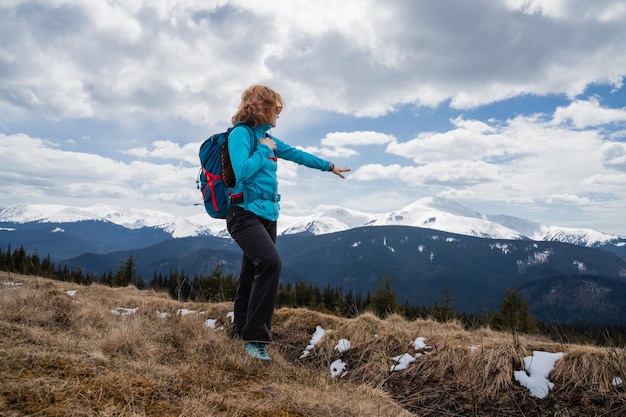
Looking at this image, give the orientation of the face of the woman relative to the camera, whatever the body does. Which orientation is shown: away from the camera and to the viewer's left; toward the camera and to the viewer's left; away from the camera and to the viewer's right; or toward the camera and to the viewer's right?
away from the camera and to the viewer's right

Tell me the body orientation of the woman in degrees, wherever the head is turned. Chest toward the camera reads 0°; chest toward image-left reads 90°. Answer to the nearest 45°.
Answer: approximately 270°
